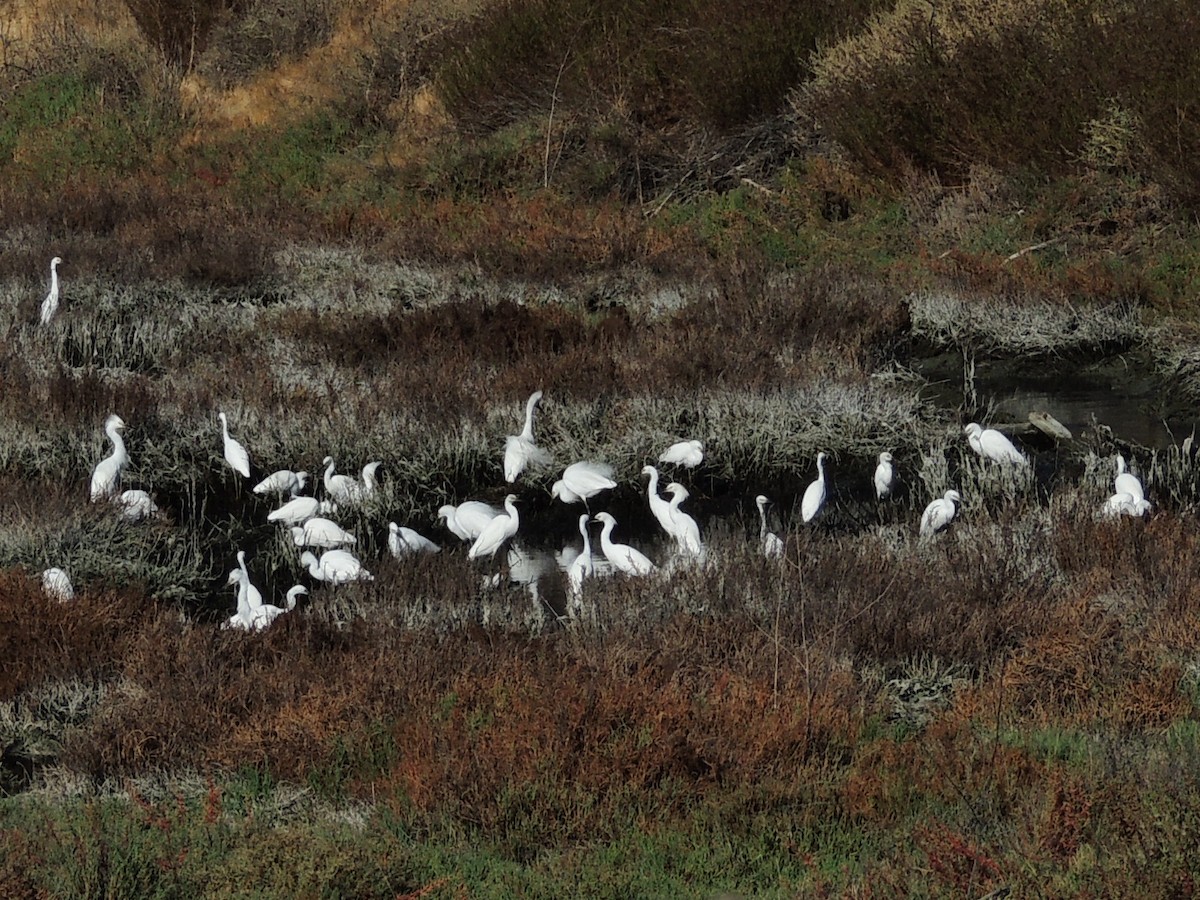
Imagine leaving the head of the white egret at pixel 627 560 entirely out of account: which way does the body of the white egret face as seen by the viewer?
to the viewer's left

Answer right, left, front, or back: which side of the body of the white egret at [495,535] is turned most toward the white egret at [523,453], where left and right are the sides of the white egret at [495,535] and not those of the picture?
left

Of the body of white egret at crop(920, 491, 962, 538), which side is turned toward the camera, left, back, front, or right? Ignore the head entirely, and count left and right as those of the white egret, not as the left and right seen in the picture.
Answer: right

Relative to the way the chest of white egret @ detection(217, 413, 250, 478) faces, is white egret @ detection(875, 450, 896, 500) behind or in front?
behind

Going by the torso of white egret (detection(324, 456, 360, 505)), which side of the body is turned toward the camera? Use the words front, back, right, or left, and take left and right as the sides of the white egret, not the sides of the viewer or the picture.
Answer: left

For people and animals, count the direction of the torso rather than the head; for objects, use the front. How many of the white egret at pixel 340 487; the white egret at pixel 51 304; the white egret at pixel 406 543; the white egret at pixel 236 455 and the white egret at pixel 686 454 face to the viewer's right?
2

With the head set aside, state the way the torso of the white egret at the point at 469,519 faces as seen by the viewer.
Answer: to the viewer's left

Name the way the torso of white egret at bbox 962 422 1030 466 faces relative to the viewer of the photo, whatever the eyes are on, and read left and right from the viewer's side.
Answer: facing to the left of the viewer

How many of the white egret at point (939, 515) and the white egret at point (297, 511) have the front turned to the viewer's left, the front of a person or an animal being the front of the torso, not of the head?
0

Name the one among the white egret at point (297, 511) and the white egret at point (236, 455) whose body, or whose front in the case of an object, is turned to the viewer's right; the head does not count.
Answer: the white egret at point (297, 511)

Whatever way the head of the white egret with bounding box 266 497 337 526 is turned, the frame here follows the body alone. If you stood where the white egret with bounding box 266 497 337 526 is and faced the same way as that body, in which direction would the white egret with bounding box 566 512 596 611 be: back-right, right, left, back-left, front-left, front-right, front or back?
front-right

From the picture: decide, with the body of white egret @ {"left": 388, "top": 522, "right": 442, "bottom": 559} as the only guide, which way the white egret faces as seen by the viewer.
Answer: to the viewer's left

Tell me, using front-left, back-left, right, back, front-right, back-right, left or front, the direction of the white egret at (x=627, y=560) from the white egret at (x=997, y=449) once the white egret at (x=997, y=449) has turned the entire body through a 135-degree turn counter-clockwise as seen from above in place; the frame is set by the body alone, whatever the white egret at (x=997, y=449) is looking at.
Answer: right

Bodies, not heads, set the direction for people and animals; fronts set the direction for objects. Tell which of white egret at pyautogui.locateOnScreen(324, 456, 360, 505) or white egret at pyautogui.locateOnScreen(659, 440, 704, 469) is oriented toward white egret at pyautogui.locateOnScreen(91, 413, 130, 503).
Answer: white egret at pyautogui.locateOnScreen(324, 456, 360, 505)
